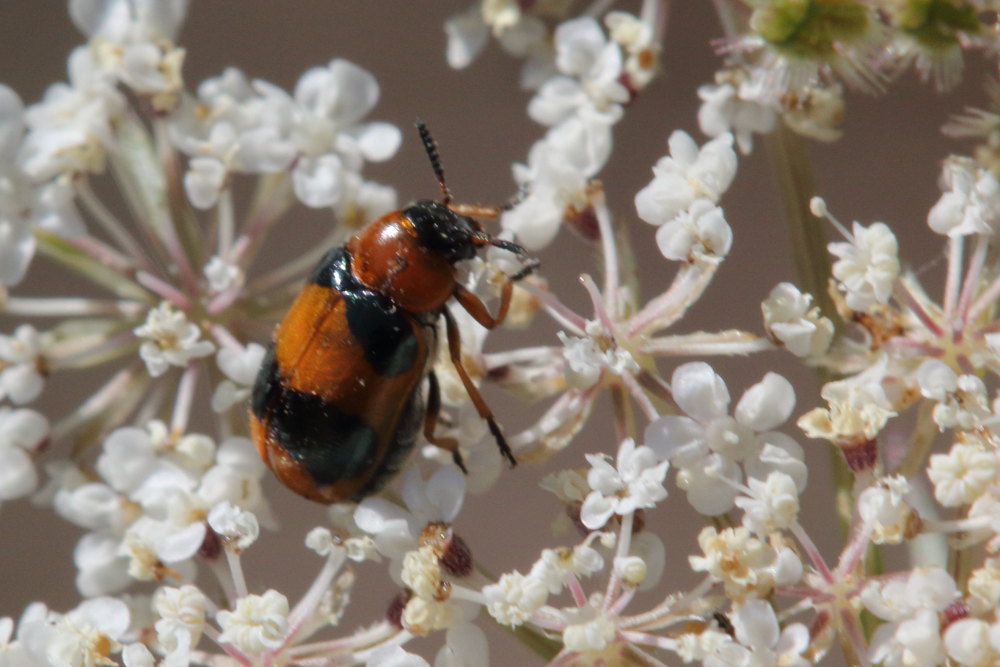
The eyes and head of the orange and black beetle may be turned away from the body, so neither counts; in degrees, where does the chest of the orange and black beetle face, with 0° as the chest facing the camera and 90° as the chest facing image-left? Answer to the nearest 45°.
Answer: approximately 225°
